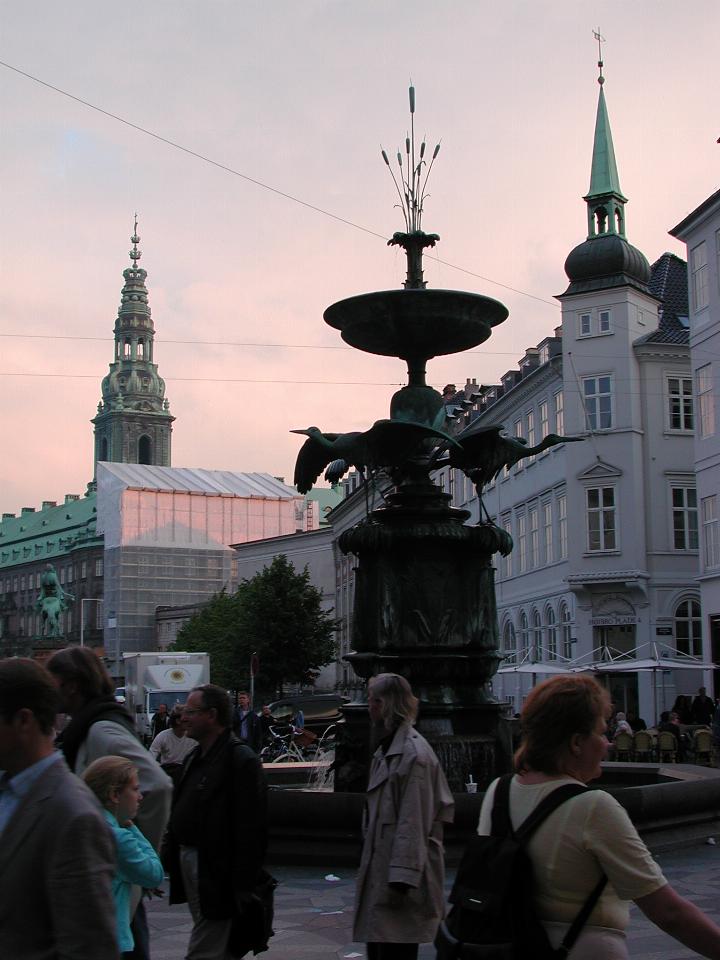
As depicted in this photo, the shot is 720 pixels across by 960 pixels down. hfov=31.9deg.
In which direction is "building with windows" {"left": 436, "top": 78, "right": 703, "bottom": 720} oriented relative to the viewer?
toward the camera

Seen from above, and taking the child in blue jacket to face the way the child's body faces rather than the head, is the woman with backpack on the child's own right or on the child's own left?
on the child's own right

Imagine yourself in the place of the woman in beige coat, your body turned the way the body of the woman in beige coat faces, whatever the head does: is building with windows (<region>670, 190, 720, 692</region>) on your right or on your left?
on your right

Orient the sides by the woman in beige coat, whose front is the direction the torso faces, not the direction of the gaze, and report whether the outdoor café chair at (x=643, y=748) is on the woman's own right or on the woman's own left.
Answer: on the woman's own right

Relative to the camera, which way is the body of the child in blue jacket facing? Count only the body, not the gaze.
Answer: to the viewer's right

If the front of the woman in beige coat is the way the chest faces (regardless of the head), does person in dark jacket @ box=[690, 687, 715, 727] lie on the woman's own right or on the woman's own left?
on the woman's own right

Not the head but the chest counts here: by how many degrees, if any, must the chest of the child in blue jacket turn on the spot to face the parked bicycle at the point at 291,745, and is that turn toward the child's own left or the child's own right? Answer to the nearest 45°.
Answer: approximately 90° to the child's own left

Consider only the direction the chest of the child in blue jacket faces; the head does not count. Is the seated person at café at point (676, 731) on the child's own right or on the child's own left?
on the child's own left

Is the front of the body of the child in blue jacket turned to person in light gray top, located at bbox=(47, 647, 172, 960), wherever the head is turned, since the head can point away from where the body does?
no

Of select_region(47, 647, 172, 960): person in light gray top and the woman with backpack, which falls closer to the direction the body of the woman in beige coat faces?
the person in light gray top

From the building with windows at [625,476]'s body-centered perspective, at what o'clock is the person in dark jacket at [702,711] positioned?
The person in dark jacket is roughly at 12 o'clock from the building with windows.

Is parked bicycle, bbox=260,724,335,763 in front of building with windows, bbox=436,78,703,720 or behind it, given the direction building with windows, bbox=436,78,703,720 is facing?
in front

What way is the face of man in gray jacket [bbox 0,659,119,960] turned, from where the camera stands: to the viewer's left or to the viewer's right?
to the viewer's left

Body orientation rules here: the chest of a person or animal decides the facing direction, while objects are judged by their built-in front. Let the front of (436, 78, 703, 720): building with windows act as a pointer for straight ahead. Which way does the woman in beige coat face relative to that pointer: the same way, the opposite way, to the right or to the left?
to the right

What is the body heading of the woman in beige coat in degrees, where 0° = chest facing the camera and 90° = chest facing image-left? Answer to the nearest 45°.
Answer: approximately 90°
